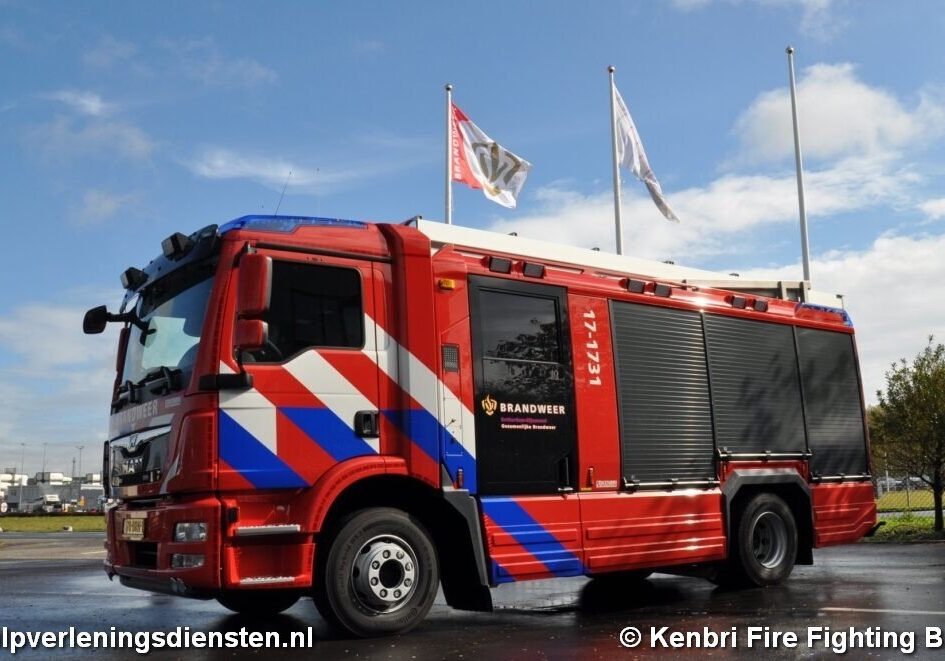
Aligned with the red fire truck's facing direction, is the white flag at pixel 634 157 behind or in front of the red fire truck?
behind

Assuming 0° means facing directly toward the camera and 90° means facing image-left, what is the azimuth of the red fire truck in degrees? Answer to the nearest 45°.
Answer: approximately 45°

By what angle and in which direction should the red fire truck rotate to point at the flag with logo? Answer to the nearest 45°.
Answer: approximately 135° to its right
